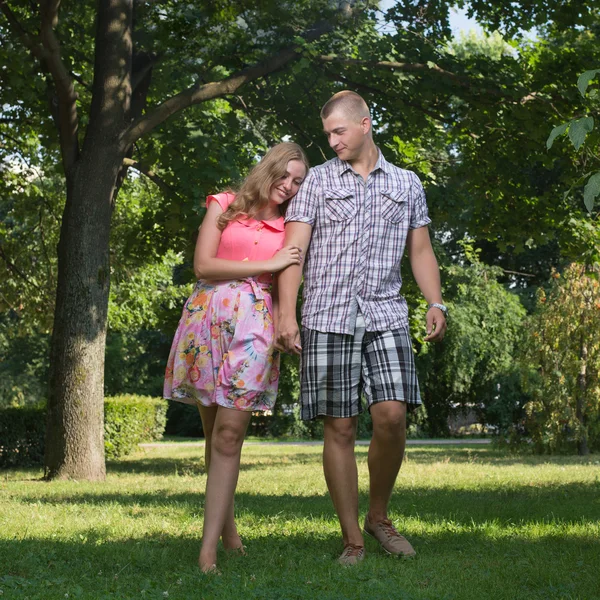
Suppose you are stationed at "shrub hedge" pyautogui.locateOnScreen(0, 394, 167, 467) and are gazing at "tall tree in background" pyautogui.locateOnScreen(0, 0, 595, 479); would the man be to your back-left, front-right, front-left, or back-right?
front-right

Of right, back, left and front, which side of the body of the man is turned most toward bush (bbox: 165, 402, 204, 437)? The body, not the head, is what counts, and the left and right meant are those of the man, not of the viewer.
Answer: back

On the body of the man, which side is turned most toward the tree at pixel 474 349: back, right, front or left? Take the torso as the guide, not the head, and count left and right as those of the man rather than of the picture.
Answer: back

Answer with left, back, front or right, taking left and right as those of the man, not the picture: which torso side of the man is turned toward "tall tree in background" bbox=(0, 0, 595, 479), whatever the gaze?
back

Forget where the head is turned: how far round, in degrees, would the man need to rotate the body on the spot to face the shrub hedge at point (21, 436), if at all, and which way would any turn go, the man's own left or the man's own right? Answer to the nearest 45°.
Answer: approximately 135° to the man's own right

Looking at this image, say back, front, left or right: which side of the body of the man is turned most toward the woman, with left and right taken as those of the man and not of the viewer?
right

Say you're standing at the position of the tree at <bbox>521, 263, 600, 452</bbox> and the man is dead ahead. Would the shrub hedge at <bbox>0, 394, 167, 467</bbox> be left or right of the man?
right

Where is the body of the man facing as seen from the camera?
toward the camera

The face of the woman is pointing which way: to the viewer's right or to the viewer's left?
to the viewer's right

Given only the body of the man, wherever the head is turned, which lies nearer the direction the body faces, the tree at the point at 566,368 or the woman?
the woman
